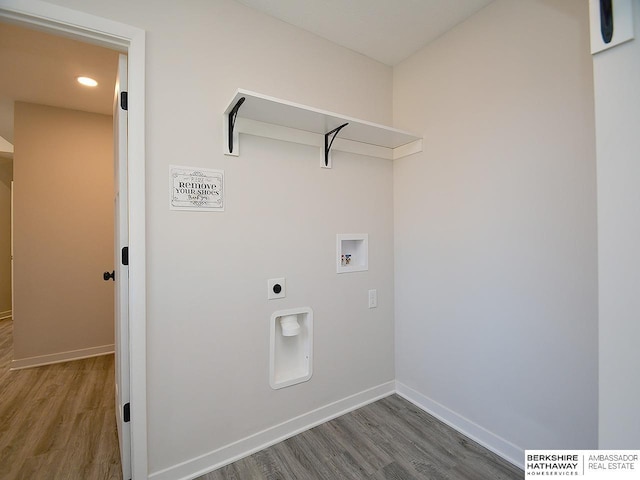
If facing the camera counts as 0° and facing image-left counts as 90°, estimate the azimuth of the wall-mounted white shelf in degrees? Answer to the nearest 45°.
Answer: approximately 315°

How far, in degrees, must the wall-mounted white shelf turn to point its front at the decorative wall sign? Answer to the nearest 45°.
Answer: approximately 135° to its right
